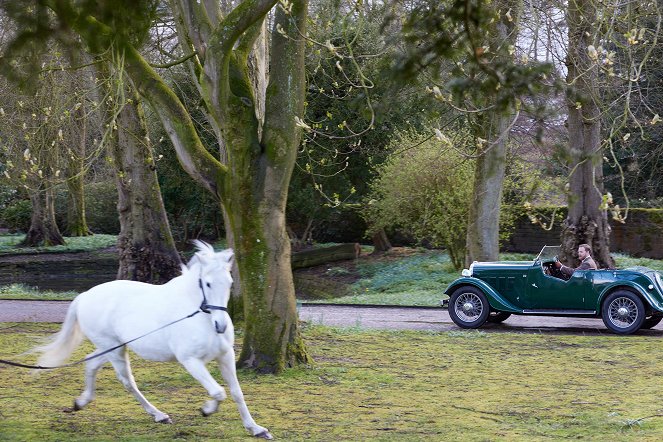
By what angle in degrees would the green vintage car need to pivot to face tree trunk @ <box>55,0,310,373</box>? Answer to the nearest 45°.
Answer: approximately 45° to its left

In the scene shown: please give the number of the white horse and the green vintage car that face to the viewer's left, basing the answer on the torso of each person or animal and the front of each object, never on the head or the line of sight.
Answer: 1

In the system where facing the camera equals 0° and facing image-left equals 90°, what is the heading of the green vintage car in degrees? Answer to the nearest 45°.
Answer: approximately 90°

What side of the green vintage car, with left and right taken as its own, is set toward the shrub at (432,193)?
right

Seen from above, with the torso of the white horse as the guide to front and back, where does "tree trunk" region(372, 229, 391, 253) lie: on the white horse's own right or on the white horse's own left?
on the white horse's own left

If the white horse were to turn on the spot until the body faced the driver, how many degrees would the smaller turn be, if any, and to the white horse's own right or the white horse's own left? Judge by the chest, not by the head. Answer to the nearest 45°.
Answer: approximately 90° to the white horse's own left

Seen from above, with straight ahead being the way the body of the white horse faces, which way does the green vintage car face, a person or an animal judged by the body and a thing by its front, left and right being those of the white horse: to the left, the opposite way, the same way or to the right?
the opposite way

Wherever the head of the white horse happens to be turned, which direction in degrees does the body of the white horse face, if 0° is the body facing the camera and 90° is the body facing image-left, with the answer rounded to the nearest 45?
approximately 315°

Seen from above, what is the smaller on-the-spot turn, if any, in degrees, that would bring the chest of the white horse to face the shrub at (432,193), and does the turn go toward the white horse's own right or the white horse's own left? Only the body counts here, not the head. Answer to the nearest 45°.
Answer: approximately 90° to the white horse's own left
